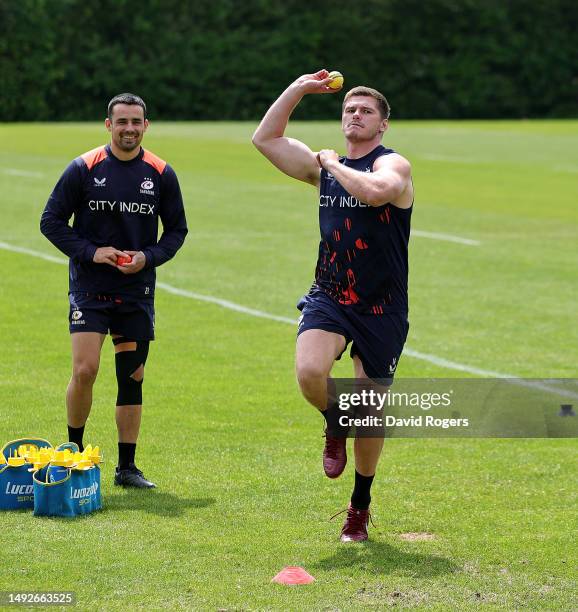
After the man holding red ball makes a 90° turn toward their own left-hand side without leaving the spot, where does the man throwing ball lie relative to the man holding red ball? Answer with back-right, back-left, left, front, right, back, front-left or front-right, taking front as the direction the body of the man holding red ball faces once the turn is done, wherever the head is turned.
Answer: front-right

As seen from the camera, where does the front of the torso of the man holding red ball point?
toward the camera

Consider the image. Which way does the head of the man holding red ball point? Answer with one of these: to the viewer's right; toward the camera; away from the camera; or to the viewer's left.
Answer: toward the camera

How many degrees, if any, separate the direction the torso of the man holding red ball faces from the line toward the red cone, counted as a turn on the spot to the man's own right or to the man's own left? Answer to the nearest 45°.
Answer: approximately 45° to the man's own left
